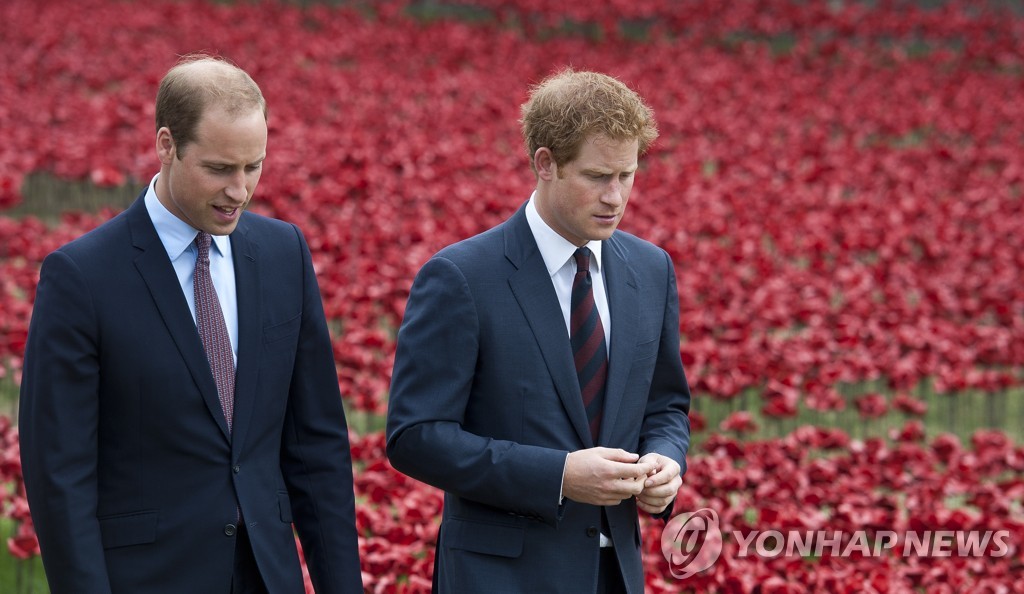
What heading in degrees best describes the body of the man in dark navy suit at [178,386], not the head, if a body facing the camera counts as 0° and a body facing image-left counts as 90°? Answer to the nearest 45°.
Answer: approximately 315°

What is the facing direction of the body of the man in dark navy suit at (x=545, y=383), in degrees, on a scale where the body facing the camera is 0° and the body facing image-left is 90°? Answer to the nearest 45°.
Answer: approximately 315°

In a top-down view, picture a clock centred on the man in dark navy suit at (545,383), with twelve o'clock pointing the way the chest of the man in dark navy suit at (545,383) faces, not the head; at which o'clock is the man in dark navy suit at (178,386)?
the man in dark navy suit at (178,386) is roughly at 4 o'clock from the man in dark navy suit at (545,383).

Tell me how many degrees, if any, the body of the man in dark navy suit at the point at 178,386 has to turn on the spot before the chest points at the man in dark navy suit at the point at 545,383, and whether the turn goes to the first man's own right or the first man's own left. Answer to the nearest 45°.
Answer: approximately 45° to the first man's own left
